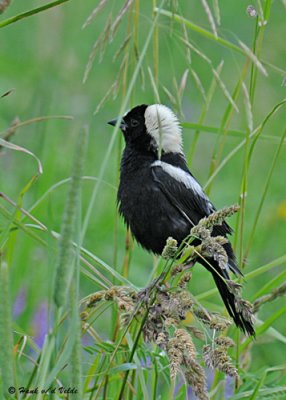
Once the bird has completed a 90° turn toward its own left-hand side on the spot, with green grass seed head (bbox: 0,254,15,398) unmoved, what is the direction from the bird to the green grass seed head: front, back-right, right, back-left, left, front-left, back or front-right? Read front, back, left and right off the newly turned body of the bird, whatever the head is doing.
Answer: right

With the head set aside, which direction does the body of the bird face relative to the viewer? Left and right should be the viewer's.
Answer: facing to the left of the viewer
